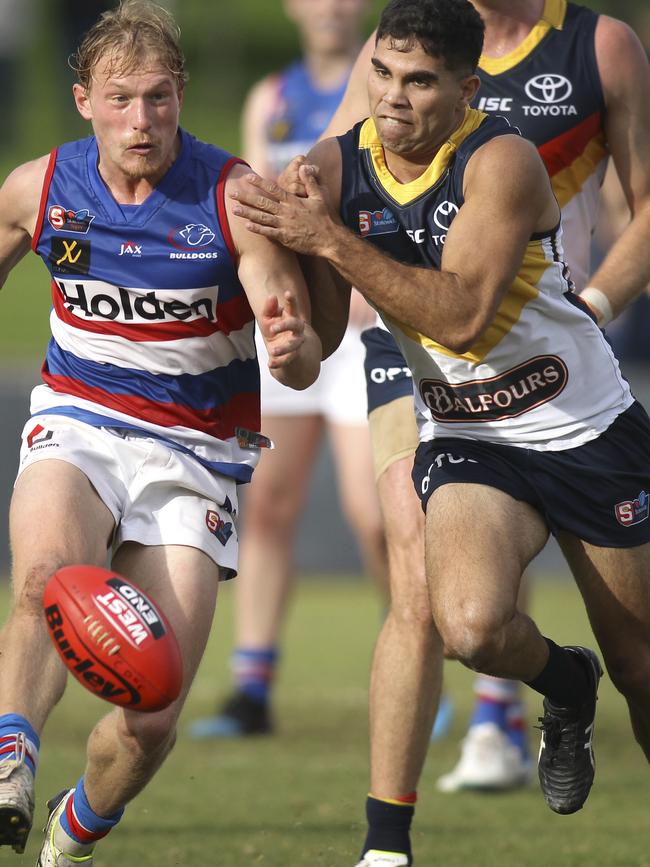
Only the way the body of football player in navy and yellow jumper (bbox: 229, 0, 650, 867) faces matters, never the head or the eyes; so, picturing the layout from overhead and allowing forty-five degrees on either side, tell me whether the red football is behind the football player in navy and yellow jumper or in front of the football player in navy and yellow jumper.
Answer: in front

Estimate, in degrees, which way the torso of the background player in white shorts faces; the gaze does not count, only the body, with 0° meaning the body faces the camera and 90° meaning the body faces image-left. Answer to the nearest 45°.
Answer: approximately 0°

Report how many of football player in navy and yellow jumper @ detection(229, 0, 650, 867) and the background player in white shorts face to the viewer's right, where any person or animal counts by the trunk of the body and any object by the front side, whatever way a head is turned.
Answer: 0

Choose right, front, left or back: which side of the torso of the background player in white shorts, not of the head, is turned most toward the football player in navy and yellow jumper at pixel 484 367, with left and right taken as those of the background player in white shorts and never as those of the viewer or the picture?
front

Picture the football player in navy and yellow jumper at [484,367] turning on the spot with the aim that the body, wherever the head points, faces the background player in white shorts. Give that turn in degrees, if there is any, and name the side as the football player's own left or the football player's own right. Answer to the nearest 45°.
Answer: approximately 135° to the football player's own right

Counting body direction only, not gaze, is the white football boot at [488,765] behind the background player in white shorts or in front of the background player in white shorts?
in front

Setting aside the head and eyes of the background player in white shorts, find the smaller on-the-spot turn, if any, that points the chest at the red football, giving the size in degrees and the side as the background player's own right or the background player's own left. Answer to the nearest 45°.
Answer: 0° — they already face it

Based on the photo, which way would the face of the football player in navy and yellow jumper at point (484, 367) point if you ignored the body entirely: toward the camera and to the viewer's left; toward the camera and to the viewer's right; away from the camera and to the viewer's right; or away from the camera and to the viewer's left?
toward the camera and to the viewer's left
